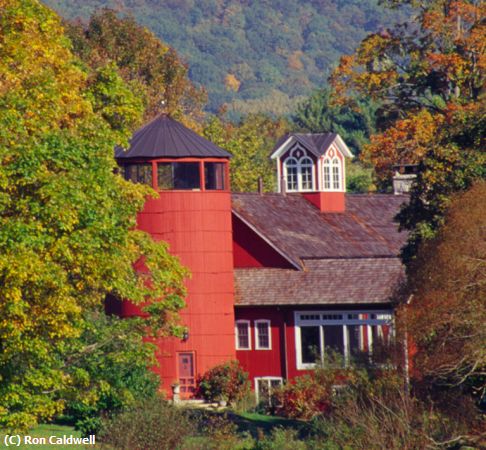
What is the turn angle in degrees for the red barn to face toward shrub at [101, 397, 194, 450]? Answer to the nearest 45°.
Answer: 0° — it already faces it

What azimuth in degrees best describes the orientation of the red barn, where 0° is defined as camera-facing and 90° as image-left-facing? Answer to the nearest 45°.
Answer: approximately 0°
